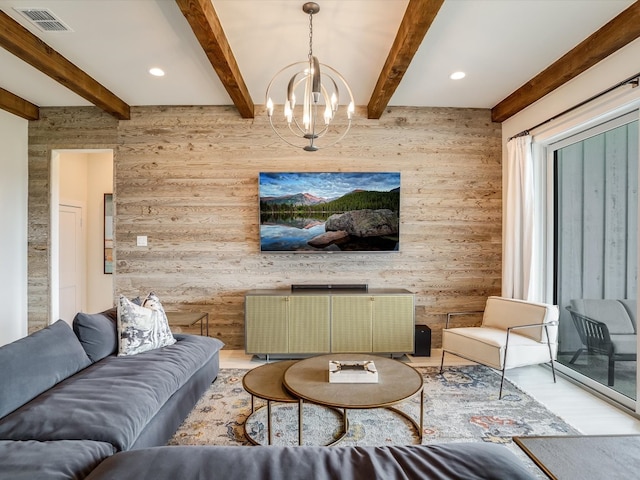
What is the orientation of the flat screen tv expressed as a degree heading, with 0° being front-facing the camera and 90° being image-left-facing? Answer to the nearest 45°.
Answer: approximately 0°

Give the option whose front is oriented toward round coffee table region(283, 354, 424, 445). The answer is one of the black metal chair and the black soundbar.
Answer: the black soundbar

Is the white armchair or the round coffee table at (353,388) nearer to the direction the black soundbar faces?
the round coffee table

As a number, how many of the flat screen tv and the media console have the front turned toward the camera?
2

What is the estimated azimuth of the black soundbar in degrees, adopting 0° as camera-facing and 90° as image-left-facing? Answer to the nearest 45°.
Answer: approximately 0°

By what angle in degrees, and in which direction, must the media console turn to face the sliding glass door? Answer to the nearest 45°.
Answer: approximately 90° to its left

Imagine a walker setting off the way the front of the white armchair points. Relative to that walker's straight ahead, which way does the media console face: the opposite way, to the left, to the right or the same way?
to the left
